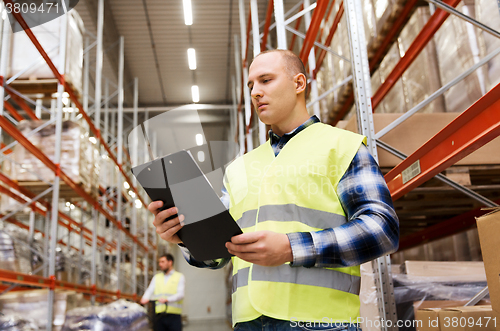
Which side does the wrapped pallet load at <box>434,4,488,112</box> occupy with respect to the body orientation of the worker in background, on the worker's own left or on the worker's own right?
on the worker's own left

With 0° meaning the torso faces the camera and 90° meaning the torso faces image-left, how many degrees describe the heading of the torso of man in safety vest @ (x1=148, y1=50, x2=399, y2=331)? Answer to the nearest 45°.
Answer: approximately 45°

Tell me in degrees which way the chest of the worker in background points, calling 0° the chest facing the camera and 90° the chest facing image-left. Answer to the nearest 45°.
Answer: approximately 45°
